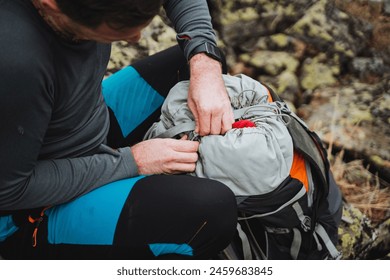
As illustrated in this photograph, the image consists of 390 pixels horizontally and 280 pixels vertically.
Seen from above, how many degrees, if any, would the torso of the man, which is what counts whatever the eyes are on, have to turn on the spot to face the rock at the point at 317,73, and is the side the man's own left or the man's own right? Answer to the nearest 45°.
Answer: approximately 45° to the man's own left

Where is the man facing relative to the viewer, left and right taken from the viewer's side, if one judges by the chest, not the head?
facing to the right of the viewer

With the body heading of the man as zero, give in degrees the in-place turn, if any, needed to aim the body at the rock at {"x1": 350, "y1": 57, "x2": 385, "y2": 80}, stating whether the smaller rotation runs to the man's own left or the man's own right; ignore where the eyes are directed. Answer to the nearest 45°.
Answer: approximately 45° to the man's own left

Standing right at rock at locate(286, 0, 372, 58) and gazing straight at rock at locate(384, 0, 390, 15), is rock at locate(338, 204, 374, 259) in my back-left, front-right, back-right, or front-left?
back-right

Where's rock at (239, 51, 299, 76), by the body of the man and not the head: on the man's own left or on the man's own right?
on the man's own left

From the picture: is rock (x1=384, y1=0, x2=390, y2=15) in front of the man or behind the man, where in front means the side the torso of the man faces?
in front

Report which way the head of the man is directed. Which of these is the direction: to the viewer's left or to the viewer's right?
to the viewer's right

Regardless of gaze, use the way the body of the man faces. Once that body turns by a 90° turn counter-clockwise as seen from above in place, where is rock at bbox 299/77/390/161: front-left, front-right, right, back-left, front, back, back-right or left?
front-right

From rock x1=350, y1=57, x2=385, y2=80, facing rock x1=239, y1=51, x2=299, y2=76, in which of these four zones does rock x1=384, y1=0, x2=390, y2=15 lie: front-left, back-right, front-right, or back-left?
back-right

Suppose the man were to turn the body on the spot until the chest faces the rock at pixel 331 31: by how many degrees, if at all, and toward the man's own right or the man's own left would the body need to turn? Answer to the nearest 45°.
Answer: approximately 45° to the man's own left
